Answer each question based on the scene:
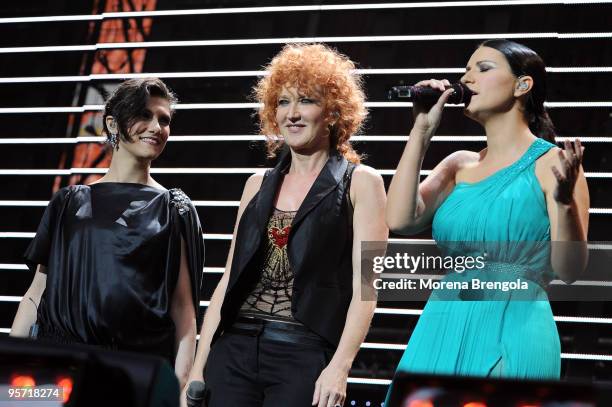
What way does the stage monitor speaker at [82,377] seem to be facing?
away from the camera

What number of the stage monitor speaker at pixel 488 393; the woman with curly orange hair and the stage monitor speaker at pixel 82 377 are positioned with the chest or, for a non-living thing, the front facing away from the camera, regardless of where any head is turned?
2

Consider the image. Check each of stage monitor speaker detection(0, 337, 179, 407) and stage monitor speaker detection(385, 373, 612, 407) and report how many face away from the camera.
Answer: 2

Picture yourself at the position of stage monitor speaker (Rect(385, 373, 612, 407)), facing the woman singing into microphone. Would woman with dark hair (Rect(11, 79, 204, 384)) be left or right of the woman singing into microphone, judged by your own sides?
left

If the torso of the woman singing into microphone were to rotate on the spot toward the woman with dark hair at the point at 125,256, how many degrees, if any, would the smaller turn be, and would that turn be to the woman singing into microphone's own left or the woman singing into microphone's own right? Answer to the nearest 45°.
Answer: approximately 45° to the woman singing into microphone's own right

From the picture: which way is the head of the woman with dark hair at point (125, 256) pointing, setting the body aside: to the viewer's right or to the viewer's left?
to the viewer's right

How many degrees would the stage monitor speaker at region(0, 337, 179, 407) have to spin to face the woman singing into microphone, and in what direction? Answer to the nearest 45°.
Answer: approximately 45° to its right

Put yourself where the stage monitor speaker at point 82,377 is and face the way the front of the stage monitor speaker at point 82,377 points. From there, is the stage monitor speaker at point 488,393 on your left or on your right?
on your right

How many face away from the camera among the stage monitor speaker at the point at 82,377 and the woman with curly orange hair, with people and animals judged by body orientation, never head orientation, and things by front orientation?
1

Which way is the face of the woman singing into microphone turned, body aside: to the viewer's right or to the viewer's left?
to the viewer's left

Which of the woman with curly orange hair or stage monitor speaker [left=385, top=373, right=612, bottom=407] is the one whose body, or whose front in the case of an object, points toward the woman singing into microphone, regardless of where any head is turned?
the stage monitor speaker

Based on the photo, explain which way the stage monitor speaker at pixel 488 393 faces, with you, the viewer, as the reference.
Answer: facing away from the viewer

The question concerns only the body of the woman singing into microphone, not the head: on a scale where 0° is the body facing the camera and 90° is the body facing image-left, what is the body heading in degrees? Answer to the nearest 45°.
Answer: approximately 45°

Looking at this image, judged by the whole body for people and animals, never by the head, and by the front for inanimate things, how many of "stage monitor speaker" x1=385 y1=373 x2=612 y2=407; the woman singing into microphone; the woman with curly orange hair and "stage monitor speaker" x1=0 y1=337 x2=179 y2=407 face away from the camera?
2
